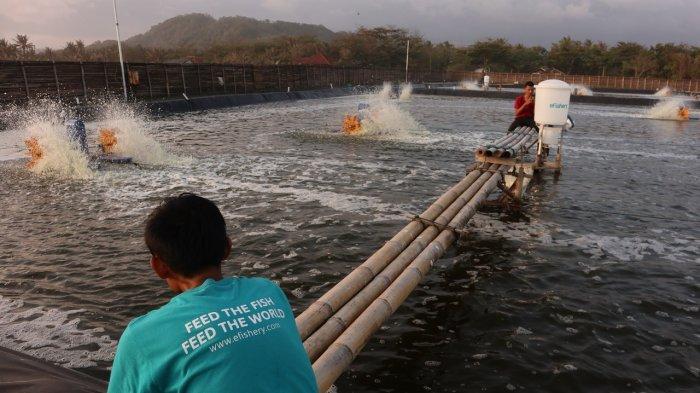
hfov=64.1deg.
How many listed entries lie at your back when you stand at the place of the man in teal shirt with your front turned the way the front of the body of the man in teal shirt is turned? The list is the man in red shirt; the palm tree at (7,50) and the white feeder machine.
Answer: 0

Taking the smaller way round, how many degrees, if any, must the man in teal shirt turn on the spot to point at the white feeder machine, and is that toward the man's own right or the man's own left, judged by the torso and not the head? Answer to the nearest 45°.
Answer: approximately 45° to the man's own right

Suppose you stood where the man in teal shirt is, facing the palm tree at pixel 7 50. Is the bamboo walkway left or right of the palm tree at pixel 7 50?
right

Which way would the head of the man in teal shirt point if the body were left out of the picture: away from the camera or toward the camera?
away from the camera

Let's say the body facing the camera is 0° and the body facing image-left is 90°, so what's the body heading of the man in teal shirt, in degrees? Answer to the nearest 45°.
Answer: approximately 180°

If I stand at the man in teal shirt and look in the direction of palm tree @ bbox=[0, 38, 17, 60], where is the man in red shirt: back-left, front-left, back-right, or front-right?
front-right

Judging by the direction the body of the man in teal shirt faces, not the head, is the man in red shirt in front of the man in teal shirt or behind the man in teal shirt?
in front

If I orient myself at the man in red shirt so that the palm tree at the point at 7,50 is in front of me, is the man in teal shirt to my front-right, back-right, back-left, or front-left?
back-left

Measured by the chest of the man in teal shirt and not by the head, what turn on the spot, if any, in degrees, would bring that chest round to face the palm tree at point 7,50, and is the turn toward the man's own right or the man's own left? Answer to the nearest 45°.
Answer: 0° — they already face it
